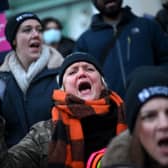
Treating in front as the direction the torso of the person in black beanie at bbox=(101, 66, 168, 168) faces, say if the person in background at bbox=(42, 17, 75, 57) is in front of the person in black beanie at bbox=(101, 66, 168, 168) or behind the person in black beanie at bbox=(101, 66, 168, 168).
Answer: behind

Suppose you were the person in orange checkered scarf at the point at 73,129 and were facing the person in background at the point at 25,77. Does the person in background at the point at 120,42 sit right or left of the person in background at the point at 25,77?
right

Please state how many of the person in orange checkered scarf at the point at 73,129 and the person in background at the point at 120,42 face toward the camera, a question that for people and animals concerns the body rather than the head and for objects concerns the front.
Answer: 2

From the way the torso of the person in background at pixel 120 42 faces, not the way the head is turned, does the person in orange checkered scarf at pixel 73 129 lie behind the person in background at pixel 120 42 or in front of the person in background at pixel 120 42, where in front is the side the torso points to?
in front

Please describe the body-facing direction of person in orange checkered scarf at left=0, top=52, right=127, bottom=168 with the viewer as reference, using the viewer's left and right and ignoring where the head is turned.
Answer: facing the viewer

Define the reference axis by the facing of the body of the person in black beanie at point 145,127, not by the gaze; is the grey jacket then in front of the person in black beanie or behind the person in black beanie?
behind

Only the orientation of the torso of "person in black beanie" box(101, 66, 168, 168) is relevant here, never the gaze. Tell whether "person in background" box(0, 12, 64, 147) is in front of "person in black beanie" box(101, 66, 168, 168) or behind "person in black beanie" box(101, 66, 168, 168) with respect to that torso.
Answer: behind

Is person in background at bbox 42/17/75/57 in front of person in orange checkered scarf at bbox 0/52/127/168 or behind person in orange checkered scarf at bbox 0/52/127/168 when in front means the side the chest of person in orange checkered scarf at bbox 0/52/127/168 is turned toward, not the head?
behind

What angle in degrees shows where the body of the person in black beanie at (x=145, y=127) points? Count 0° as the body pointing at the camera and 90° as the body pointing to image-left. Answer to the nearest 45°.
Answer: approximately 315°

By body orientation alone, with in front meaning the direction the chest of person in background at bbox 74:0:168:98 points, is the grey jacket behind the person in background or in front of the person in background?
in front

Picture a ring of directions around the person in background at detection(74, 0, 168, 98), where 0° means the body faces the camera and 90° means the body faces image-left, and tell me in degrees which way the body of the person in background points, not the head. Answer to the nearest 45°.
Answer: approximately 0°

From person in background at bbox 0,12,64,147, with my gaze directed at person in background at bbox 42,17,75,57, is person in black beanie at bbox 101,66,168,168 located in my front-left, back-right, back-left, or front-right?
back-right

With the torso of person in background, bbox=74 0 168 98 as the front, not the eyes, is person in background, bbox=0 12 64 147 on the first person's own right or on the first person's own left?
on the first person's own right
